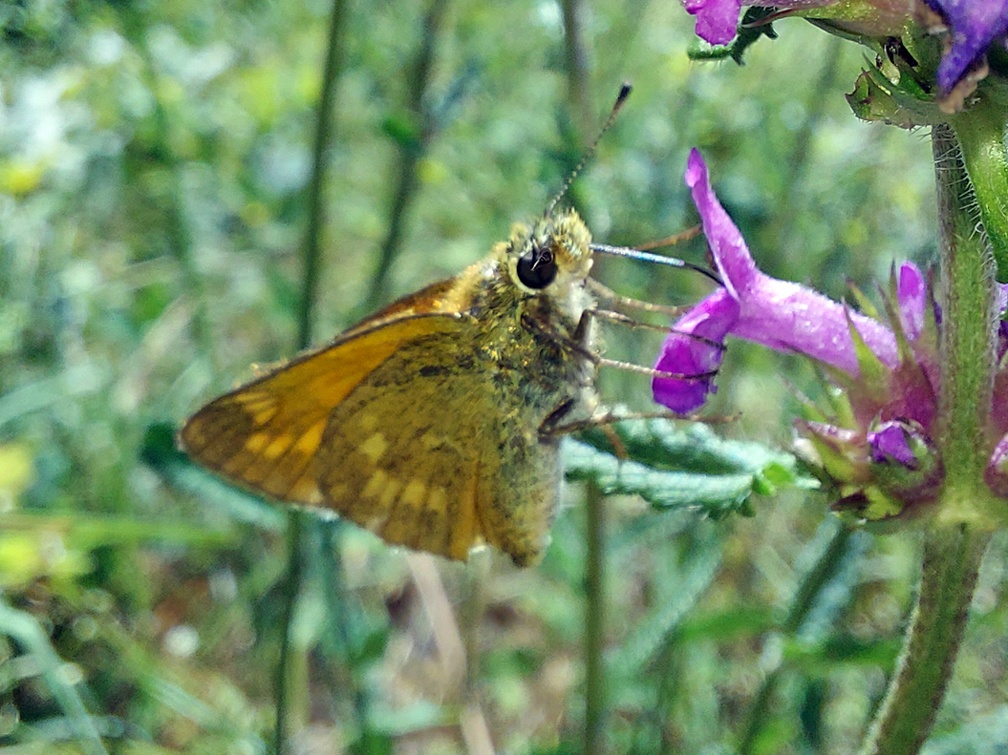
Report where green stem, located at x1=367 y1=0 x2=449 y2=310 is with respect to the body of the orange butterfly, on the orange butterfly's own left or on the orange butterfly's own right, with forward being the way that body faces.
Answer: on the orange butterfly's own left

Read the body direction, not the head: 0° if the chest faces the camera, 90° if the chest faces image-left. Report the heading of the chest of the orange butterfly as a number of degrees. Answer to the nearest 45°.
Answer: approximately 270°
